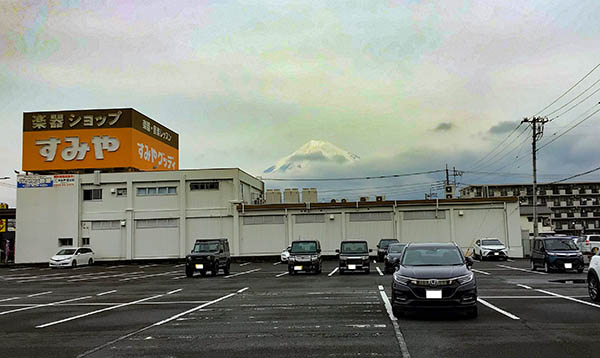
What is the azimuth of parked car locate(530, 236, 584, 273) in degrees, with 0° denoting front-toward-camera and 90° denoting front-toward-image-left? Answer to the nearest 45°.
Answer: approximately 315°

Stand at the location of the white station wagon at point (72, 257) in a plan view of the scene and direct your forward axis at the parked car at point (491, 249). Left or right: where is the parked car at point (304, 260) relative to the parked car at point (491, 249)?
right

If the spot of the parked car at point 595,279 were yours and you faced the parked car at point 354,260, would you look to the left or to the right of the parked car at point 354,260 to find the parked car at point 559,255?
right

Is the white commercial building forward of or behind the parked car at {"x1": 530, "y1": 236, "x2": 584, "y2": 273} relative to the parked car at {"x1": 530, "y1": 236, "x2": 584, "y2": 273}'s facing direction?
behind

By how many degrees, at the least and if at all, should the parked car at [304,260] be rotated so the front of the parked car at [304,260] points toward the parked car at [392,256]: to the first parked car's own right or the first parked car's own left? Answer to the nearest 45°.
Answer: approximately 90° to the first parked car's own left

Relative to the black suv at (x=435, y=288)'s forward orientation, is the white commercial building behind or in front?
behind

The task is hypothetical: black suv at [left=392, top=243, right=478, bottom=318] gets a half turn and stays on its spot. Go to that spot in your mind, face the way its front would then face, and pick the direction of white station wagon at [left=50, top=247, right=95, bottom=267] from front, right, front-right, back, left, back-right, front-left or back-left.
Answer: front-left

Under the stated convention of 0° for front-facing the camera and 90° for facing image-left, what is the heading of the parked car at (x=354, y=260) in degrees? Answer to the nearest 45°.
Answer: approximately 0°

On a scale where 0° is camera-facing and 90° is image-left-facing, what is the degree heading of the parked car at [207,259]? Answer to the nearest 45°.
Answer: approximately 45°

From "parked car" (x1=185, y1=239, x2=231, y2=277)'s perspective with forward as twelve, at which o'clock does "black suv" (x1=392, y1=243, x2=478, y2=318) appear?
The black suv is roughly at 10 o'clock from the parked car.

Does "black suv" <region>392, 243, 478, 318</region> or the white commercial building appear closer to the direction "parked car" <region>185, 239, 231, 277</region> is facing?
the black suv
